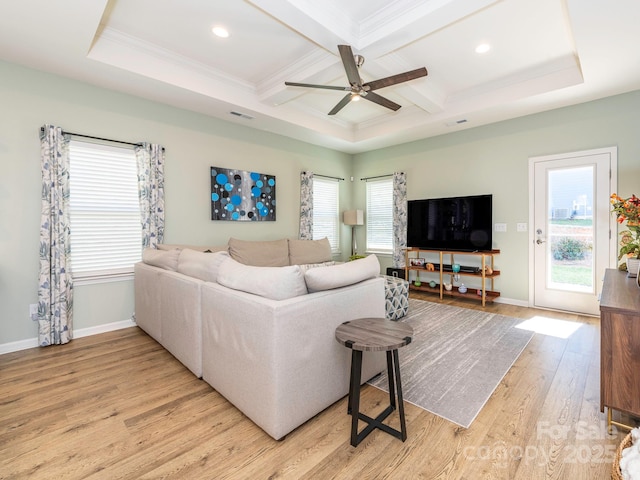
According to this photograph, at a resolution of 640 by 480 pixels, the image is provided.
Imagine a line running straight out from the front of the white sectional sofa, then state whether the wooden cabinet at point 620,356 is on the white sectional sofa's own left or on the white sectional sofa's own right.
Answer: on the white sectional sofa's own right

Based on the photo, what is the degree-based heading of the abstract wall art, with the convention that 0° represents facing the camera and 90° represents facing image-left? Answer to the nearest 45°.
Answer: approximately 315°

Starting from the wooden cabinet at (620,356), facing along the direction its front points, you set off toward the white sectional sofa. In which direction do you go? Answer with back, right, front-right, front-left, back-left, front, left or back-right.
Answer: front-left

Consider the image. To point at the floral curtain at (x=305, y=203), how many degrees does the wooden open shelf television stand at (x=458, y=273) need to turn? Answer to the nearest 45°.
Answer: approximately 45° to its right

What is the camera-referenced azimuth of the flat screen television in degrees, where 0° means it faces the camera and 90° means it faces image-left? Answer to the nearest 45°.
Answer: approximately 45°

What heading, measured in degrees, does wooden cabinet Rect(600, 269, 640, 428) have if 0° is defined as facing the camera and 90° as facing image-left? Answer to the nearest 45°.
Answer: approximately 90°

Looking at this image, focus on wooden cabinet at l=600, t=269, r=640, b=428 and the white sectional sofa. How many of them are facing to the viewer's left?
1
